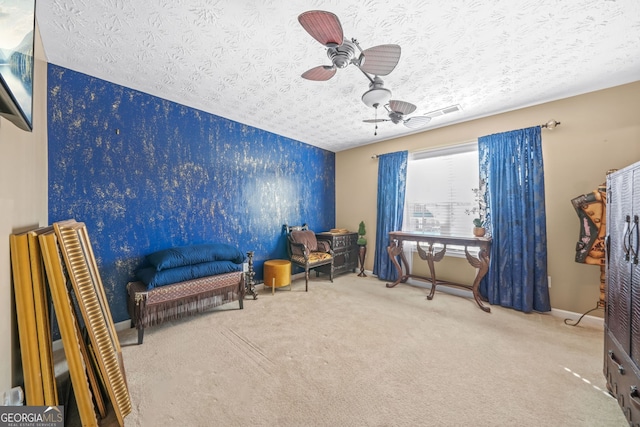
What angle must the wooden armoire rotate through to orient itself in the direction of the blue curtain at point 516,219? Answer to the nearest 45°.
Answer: approximately 45° to its right

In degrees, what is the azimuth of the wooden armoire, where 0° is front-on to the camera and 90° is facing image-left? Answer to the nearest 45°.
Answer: approximately 90°

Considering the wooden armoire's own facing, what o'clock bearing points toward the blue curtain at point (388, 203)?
The blue curtain is roughly at 1 o'clock from the wooden armoire.

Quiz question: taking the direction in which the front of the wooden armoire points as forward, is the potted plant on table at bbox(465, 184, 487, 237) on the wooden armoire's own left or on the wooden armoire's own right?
on the wooden armoire's own right

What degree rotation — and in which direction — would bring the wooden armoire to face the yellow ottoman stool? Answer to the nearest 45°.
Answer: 0° — it already faces it

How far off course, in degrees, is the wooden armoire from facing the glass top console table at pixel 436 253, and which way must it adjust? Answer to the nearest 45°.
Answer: approximately 45° to its right

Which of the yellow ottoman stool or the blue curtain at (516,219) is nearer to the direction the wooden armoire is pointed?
the yellow ottoman stool

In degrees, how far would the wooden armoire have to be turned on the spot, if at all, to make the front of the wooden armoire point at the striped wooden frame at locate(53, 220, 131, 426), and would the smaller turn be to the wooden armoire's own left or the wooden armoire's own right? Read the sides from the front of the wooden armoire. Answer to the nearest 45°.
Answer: approximately 45° to the wooden armoire's own left

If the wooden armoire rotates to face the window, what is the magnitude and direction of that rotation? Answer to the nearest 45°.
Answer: approximately 45° to its right
